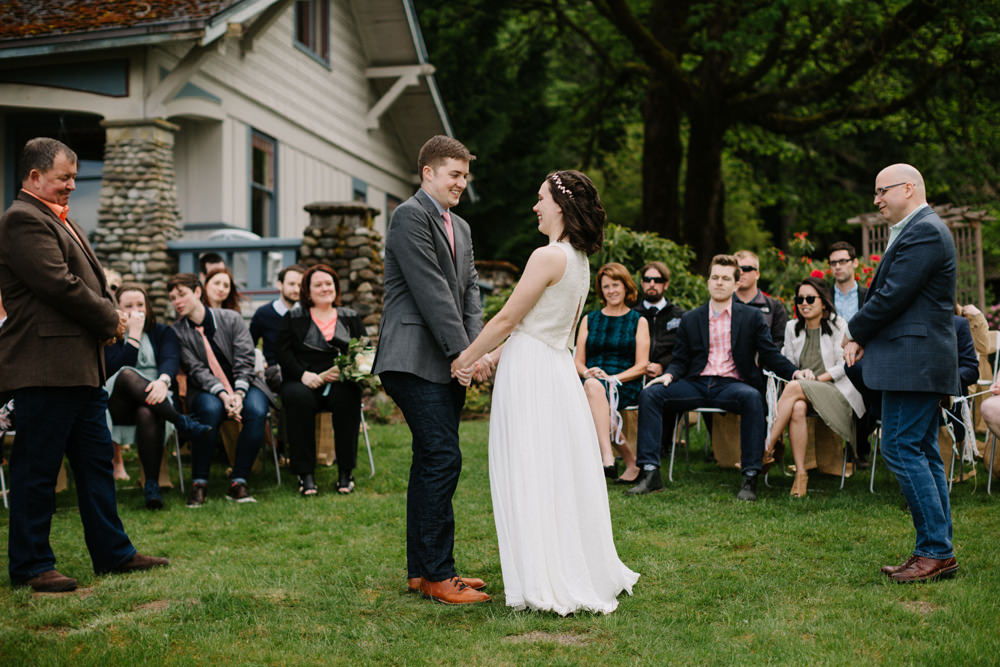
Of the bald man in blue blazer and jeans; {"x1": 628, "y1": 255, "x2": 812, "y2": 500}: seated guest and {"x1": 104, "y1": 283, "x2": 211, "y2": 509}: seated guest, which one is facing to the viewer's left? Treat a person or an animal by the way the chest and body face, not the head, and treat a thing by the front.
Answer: the bald man in blue blazer and jeans

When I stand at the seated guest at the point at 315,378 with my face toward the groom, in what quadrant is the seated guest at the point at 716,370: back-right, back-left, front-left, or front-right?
front-left

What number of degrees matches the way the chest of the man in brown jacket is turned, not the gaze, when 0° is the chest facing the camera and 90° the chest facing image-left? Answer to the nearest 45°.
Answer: approximately 270°

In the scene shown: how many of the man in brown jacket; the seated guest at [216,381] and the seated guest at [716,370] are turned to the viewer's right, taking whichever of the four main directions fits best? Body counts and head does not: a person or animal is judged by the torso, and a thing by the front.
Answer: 1

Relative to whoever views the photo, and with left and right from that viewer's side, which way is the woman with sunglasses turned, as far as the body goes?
facing the viewer and to the left of the viewer

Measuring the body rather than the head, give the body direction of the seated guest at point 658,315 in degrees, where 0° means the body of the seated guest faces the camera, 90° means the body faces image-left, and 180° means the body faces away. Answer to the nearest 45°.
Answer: approximately 0°

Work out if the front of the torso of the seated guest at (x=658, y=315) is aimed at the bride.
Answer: yes

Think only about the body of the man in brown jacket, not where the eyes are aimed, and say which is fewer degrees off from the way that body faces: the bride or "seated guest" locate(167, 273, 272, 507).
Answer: the bride

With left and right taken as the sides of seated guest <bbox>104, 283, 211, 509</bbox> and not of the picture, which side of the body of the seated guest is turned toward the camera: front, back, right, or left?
front

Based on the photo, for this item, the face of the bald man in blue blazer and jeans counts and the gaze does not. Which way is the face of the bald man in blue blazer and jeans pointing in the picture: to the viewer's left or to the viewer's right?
to the viewer's left

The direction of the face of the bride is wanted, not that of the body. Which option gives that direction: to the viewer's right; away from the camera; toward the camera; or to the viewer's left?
to the viewer's left

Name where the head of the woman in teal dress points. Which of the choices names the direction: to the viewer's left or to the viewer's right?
to the viewer's left

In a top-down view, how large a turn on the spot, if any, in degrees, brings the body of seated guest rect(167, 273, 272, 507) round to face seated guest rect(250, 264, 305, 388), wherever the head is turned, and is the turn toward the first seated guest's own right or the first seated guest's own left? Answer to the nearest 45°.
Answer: approximately 135° to the first seated guest's own left

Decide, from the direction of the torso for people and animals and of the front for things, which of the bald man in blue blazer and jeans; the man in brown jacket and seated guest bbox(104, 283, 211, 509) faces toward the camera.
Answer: the seated guest

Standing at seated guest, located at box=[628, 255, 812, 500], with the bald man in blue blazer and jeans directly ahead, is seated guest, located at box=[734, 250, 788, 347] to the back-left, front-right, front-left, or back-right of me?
back-left

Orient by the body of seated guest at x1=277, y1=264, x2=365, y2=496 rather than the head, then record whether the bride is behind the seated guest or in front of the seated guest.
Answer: in front

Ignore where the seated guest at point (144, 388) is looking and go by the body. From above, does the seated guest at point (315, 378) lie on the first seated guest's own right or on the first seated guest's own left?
on the first seated guest's own left

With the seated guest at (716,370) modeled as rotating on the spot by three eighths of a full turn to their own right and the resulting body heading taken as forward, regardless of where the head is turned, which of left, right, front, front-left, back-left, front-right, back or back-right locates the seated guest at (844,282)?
right

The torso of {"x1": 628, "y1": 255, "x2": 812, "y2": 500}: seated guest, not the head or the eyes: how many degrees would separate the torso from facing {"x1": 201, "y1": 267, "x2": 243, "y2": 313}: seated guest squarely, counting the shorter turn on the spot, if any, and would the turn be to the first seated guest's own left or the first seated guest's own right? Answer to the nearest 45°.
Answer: approximately 90° to the first seated guest's own right
